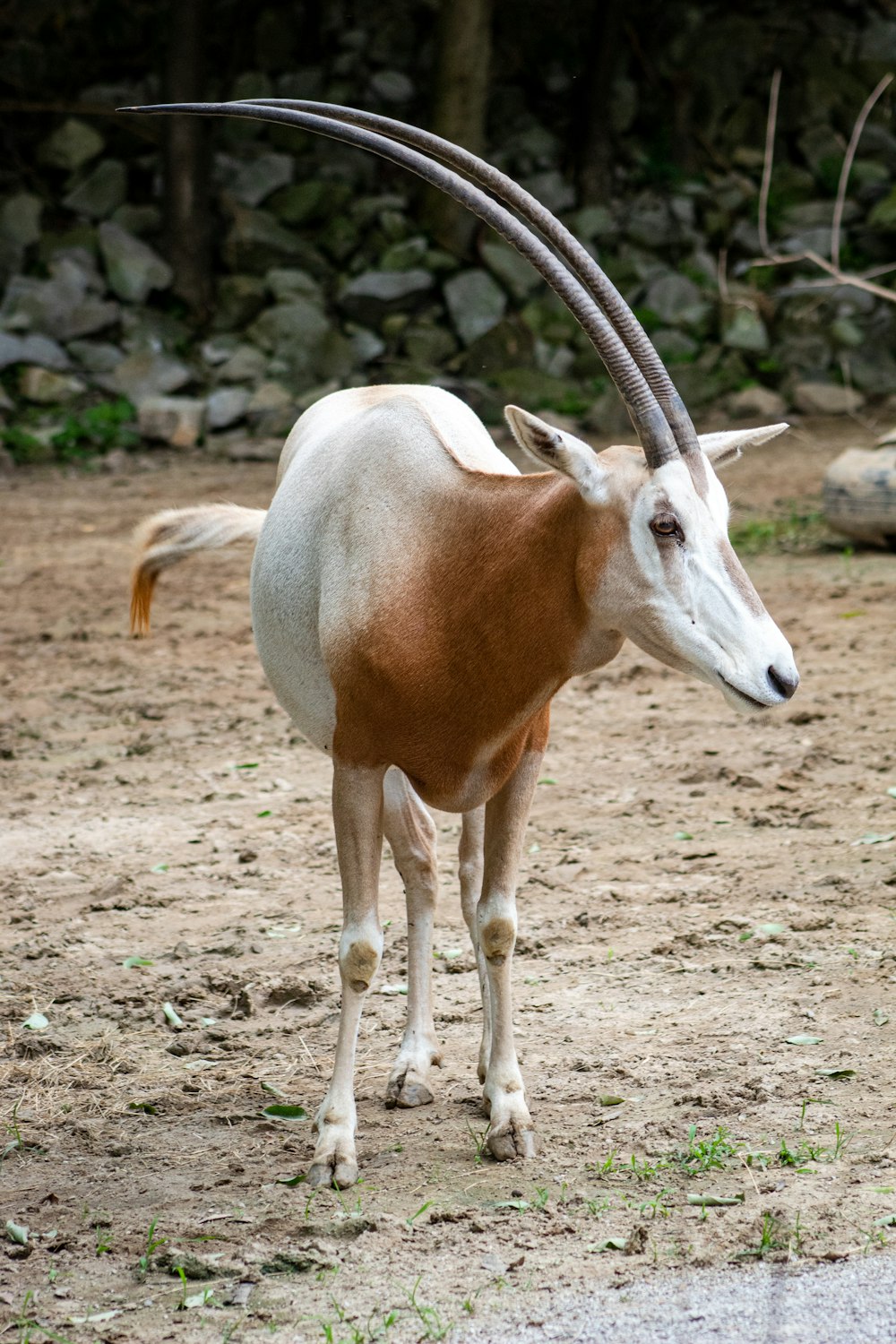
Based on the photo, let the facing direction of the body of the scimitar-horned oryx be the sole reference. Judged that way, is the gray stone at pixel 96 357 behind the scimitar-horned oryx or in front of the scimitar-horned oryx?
behind

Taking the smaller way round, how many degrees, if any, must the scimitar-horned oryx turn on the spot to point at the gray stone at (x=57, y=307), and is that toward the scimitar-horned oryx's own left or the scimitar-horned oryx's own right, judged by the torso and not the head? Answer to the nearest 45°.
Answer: approximately 135° to the scimitar-horned oryx's own left

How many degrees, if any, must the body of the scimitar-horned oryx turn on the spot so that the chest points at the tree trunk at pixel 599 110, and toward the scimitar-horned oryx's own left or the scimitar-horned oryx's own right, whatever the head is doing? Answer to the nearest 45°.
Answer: approximately 135° to the scimitar-horned oryx's own left

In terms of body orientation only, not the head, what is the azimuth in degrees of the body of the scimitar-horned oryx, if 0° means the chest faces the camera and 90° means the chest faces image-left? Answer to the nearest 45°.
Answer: approximately 315°

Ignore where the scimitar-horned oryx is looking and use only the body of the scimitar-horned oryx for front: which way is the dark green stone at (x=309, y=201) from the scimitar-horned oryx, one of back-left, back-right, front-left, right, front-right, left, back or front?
back-left

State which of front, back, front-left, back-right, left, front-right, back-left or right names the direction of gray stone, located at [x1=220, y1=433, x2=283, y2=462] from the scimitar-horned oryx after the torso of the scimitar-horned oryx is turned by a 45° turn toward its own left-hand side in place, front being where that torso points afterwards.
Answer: left

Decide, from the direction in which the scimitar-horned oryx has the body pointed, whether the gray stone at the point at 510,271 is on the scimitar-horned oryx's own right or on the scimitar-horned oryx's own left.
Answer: on the scimitar-horned oryx's own left

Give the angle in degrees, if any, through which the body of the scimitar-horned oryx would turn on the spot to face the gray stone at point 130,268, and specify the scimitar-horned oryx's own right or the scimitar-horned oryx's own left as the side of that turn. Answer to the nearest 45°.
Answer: approximately 135° to the scimitar-horned oryx's own left

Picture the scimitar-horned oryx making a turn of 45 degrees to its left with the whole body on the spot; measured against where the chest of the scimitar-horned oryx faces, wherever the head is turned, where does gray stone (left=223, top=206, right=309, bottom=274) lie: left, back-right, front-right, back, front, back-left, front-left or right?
left

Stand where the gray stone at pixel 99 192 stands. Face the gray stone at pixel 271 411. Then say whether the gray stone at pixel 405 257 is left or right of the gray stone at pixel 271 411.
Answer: left

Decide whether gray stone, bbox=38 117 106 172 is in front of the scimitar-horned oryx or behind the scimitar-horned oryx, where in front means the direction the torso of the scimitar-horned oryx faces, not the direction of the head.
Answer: behind

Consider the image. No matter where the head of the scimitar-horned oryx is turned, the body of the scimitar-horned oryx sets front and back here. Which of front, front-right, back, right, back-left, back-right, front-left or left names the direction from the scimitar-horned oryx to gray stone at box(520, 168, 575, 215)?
back-left
